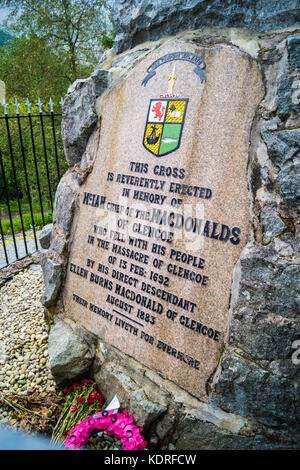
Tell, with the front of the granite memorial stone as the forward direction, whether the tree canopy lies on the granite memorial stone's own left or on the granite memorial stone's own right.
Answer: on the granite memorial stone's own right

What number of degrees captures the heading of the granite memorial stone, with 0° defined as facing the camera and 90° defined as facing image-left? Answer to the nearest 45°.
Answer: approximately 45°
